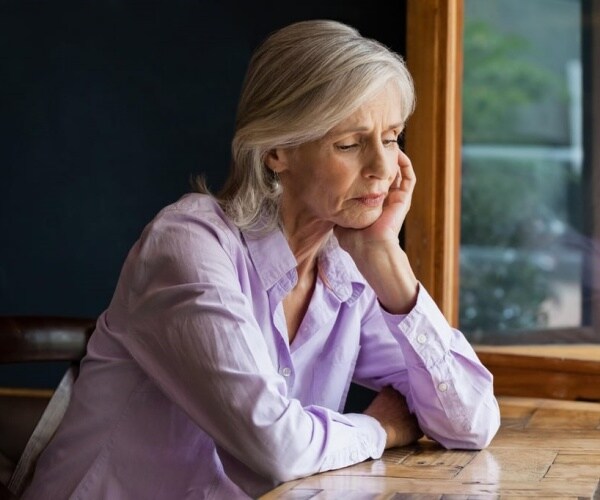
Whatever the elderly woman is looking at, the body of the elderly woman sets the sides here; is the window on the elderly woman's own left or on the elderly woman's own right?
on the elderly woman's own left

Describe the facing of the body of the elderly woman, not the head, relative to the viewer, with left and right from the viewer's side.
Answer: facing the viewer and to the right of the viewer

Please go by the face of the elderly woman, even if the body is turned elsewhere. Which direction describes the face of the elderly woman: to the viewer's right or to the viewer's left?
to the viewer's right
